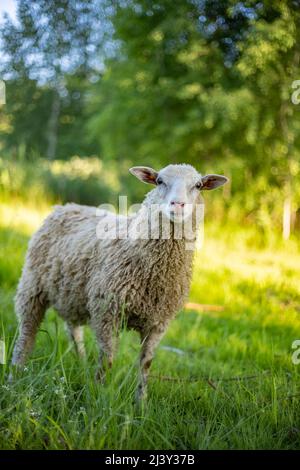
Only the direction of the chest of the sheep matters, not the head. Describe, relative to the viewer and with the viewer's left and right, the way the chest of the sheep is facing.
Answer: facing the viewer and to the right of the viewer
